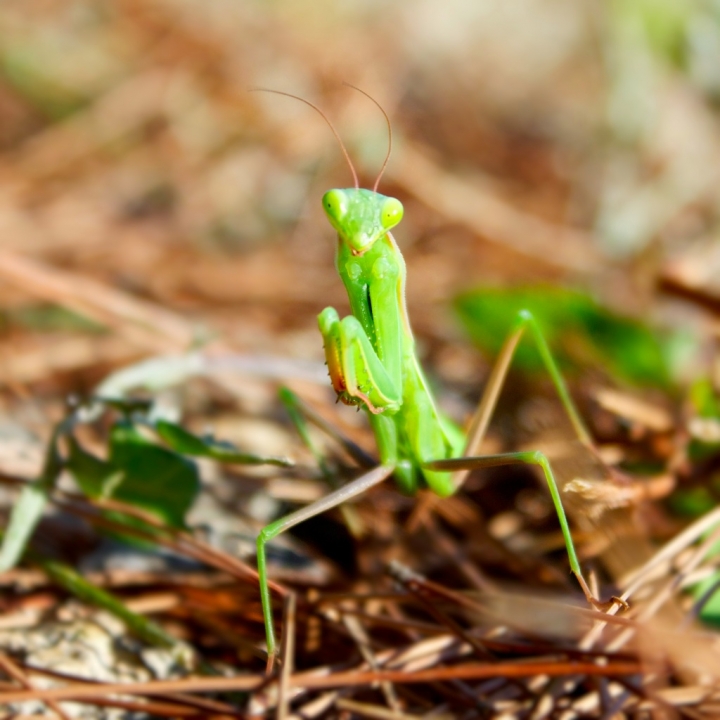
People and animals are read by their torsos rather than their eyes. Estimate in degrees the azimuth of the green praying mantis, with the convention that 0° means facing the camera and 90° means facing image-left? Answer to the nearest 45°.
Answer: approximately 45°
